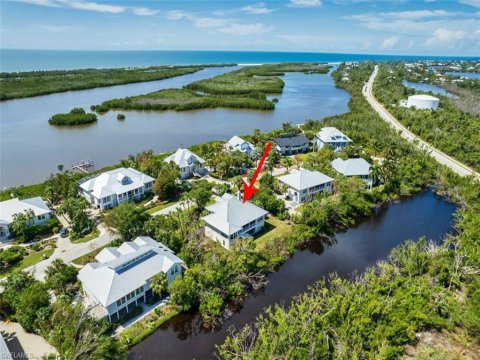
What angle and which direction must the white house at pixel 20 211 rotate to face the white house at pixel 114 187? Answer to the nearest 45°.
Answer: approximately 45° to its left

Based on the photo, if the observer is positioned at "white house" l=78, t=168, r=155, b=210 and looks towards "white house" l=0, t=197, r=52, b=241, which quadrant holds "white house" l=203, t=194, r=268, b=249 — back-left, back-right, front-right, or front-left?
back-left

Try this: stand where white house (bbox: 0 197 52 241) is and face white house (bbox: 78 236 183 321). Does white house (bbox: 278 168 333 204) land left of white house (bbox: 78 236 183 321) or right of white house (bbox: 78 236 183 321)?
left

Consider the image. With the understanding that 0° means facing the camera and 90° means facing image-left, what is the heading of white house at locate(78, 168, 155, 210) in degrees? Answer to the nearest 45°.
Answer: approximately 315°
